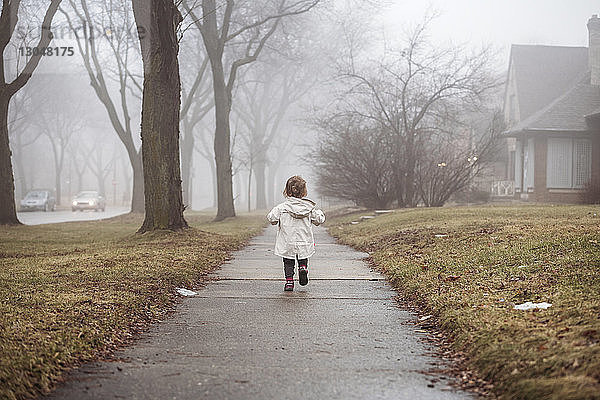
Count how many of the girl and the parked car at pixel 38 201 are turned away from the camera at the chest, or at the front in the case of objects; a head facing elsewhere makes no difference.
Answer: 1

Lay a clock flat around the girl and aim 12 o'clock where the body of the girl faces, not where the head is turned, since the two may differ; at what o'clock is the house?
The house is roughly at 1 o'clock from the girl.

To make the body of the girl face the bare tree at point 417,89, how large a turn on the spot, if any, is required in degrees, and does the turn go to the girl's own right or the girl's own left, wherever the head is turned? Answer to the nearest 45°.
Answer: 0° — they already face it

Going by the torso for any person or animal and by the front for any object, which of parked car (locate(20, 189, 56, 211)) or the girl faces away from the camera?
the girl

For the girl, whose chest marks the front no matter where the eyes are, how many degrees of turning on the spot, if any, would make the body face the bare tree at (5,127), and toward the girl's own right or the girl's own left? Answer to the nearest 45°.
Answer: approximately 45° to the girl's own left

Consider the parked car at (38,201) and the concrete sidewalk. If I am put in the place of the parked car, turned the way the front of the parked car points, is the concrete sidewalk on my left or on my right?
on my left

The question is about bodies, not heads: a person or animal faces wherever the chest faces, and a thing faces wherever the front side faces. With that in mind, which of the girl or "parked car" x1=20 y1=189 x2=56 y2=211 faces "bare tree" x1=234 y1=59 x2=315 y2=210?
the girl

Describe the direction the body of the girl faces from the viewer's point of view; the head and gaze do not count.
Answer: away from the camera

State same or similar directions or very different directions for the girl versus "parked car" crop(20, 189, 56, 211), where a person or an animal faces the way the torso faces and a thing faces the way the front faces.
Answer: very different directions

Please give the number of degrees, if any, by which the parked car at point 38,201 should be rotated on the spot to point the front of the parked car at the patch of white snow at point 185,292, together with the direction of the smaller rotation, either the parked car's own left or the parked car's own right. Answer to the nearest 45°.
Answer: approximately 45° to the parked car's own left

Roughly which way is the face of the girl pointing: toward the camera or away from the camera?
away from the camera

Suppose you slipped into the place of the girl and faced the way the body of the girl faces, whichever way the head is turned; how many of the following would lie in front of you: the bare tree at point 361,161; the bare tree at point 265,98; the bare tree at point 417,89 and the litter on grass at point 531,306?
3

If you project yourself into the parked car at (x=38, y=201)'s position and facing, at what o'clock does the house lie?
The house is roughly at 9 o'clock from the parked car.
